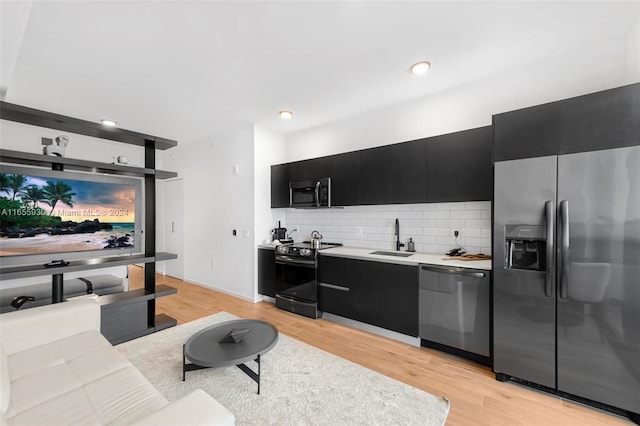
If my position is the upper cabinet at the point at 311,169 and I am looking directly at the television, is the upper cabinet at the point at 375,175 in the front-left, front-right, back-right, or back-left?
back-left

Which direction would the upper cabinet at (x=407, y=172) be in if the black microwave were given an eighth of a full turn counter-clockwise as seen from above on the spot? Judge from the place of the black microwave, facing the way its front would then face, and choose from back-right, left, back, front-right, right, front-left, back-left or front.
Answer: front-left

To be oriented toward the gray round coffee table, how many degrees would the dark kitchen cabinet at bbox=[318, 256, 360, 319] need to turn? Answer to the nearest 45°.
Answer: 0° — it already faces it

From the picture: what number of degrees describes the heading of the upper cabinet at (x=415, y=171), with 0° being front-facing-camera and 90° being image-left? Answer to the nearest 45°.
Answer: approximately 45°

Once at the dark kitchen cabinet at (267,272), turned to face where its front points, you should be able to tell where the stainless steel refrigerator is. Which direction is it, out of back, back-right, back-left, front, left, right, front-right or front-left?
left

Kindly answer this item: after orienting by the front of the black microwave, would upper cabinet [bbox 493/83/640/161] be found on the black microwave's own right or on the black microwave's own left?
on the black microwave's own left
